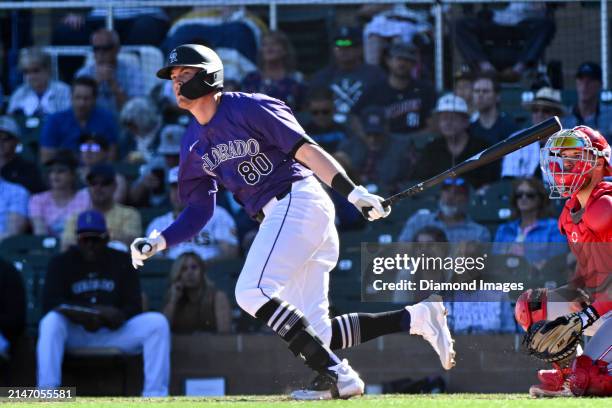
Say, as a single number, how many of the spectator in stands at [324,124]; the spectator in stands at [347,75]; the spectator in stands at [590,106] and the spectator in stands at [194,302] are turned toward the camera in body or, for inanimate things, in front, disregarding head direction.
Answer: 4

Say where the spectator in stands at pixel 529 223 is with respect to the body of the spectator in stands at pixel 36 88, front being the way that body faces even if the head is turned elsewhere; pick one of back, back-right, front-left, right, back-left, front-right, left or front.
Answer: front-left

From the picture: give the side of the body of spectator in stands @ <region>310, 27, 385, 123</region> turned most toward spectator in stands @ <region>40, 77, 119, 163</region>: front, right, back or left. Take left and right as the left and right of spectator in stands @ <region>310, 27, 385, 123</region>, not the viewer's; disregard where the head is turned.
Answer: right

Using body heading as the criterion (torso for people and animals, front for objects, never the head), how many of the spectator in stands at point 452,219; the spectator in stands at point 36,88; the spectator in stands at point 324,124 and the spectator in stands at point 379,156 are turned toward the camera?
4

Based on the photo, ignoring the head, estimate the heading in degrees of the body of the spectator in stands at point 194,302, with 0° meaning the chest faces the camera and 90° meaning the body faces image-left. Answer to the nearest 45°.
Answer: approximately 0°

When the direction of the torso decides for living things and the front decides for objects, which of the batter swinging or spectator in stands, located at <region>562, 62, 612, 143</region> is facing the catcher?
the spectator in stands

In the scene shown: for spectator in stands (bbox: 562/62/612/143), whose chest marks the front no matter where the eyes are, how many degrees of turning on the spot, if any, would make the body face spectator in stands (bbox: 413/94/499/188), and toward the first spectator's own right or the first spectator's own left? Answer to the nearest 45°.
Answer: approximately 90° to the first spectator's own right

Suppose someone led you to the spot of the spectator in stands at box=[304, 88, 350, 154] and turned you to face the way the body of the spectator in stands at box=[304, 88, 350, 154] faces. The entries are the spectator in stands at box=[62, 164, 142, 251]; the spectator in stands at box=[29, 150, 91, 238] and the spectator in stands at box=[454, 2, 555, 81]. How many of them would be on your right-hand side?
2
